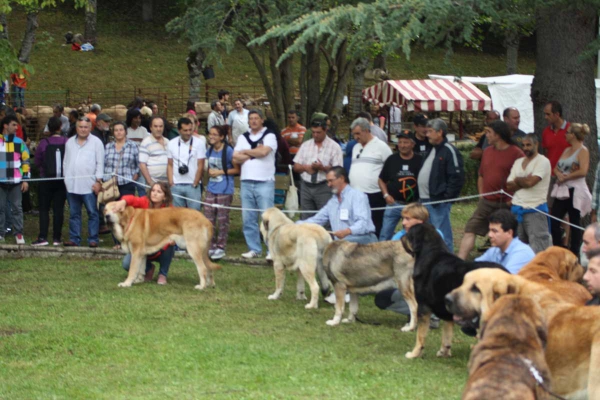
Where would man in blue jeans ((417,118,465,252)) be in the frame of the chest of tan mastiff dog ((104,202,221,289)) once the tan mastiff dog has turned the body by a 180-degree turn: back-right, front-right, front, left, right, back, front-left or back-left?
front

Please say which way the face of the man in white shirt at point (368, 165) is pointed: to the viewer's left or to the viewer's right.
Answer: to the viewer's left

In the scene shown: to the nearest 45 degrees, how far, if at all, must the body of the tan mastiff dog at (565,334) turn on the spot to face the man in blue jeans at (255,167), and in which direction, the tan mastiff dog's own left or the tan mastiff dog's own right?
approximately 45° to the tan mastiff dog's own right

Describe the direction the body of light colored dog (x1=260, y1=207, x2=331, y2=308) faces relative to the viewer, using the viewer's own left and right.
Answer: facing away from the viewer and to the left of the viewer

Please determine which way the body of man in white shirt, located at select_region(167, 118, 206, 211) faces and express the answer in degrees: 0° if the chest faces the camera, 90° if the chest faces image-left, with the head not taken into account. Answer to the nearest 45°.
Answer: approximately 0°

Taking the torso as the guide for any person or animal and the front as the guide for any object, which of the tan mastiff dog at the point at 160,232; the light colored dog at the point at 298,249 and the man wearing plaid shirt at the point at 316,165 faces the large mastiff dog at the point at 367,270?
the man wearing plaid shirt

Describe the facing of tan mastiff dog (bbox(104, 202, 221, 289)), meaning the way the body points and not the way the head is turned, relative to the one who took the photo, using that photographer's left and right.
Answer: facing to the left of the viewer

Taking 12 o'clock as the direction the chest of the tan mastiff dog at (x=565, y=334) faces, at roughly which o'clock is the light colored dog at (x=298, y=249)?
The light colored dog is roughly at 2 o'clock from the tan mastiff dog.

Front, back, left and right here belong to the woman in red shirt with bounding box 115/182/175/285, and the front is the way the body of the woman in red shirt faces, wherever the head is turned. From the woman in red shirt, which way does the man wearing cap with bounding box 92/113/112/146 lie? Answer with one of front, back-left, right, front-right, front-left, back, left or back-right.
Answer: back-right

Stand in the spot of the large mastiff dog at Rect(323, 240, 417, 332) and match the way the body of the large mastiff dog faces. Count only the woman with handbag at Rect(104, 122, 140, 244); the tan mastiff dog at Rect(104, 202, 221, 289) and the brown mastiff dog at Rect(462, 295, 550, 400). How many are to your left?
1

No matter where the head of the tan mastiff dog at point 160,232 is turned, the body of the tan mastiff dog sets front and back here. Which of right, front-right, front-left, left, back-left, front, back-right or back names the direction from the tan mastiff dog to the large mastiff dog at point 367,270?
back-left

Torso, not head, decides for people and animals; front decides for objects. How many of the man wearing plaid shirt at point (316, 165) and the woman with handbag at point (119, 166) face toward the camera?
2
